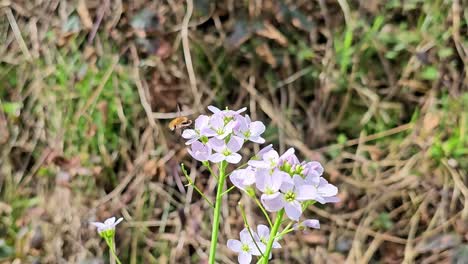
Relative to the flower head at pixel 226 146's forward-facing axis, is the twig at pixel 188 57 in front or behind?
behind

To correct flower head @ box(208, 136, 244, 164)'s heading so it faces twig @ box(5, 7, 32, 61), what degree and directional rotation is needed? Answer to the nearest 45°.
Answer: approximately 135° to its right

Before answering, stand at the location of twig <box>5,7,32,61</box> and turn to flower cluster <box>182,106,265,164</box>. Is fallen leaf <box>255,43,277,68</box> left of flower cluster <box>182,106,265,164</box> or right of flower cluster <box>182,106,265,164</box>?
left

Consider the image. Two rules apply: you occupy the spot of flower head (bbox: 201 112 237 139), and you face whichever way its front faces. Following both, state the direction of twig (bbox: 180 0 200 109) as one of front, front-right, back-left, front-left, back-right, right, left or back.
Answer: back

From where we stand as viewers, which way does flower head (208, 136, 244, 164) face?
facing the viewer

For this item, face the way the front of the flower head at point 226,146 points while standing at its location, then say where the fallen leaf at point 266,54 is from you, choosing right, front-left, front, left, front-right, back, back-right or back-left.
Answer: back

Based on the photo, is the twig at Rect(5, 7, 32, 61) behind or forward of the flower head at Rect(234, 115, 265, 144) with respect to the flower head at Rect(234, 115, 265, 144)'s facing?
behind

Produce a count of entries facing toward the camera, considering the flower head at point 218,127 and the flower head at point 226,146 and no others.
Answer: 2

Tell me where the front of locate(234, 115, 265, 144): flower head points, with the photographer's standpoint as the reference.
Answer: facing the viewer and to the right of the viewer

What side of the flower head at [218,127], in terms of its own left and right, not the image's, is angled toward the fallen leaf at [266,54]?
back

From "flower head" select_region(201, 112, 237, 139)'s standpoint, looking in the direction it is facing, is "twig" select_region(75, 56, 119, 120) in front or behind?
behind

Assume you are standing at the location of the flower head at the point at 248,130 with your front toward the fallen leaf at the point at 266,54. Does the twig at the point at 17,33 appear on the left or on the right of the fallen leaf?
left

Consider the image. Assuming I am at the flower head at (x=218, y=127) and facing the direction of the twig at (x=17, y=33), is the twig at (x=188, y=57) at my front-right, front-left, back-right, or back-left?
front-right
